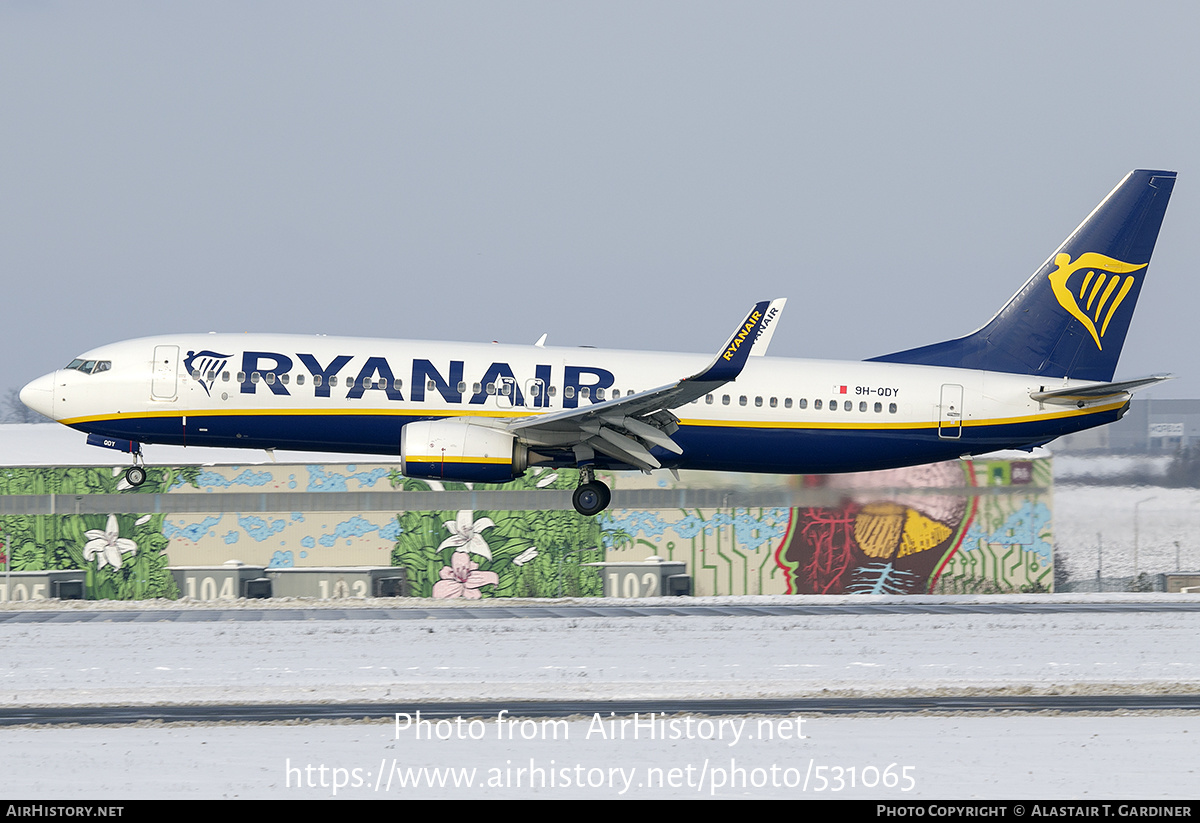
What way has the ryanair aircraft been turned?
to the viewer's left
